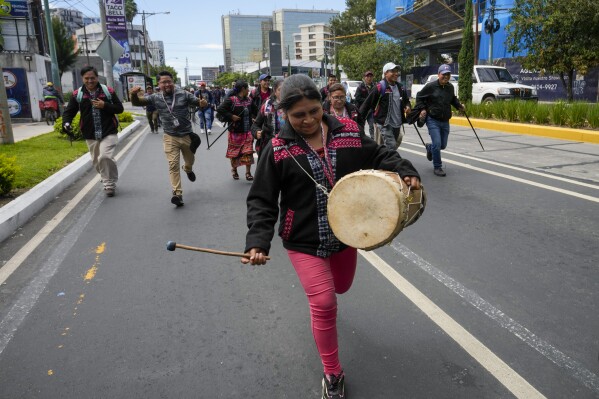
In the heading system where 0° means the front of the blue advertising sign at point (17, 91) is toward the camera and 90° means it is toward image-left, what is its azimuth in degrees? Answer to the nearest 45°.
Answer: approximately 0°

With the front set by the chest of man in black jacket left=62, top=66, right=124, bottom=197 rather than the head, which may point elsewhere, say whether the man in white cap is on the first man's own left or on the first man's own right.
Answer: on the first man's own left

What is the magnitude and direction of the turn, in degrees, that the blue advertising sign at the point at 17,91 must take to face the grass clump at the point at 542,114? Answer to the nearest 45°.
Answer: approximately 45° to its left

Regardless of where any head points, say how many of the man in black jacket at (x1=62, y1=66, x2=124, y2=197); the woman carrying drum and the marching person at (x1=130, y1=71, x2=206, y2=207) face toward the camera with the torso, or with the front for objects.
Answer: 3

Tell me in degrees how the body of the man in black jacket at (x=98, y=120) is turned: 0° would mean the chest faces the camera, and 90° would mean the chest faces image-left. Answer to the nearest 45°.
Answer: approximately 0°

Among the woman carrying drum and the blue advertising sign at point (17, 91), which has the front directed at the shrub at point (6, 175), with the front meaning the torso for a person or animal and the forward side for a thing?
the blue advertising sign

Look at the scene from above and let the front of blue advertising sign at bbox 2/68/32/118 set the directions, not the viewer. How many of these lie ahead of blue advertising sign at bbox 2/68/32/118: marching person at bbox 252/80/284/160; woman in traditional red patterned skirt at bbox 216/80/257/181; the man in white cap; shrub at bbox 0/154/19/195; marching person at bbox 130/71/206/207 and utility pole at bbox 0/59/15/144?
6

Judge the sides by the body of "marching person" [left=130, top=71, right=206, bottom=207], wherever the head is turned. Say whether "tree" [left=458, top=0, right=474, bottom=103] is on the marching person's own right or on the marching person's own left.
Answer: on the marching person's own left

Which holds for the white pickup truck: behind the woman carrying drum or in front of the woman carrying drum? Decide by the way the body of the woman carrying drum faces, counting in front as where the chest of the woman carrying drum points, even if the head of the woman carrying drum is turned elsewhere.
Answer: behind

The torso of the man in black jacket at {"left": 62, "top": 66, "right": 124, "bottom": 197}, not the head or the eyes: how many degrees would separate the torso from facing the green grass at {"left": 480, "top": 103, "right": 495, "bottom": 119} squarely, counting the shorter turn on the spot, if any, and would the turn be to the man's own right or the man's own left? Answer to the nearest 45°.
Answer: approximately 135° to the man's own left

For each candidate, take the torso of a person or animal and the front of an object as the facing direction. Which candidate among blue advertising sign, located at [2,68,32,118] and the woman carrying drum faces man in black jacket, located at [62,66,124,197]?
the blue advertising sign

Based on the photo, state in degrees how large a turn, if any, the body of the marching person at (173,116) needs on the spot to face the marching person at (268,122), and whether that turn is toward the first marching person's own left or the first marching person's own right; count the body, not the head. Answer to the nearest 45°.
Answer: approximately 45° to the first marching person's own left

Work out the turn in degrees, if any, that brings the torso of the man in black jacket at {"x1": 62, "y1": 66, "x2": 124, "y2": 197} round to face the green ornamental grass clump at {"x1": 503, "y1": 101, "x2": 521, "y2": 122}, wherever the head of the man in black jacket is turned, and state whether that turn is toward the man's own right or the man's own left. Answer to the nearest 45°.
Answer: approximately 90° to the man's own left
